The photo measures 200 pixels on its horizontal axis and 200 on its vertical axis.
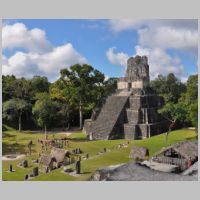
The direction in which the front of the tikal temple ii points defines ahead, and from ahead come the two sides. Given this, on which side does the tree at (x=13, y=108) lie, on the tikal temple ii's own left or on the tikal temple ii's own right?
on the tikal temple ii's own right

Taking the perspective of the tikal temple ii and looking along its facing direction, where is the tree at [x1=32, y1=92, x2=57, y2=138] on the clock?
The tree is roughly at 1 o'clock from the tikal temple ii.

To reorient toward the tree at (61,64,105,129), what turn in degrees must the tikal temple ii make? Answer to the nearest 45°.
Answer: approximately 90° to its right

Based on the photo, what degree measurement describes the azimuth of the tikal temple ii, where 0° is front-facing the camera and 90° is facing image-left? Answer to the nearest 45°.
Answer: approximately 45°
